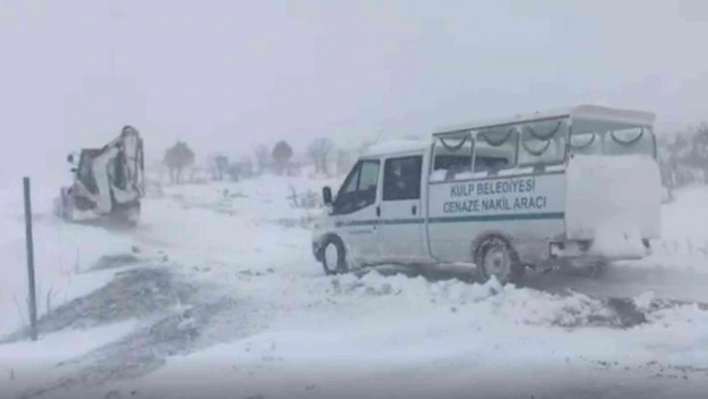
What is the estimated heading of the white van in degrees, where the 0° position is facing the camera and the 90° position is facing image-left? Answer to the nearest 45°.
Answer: approximately 135°
